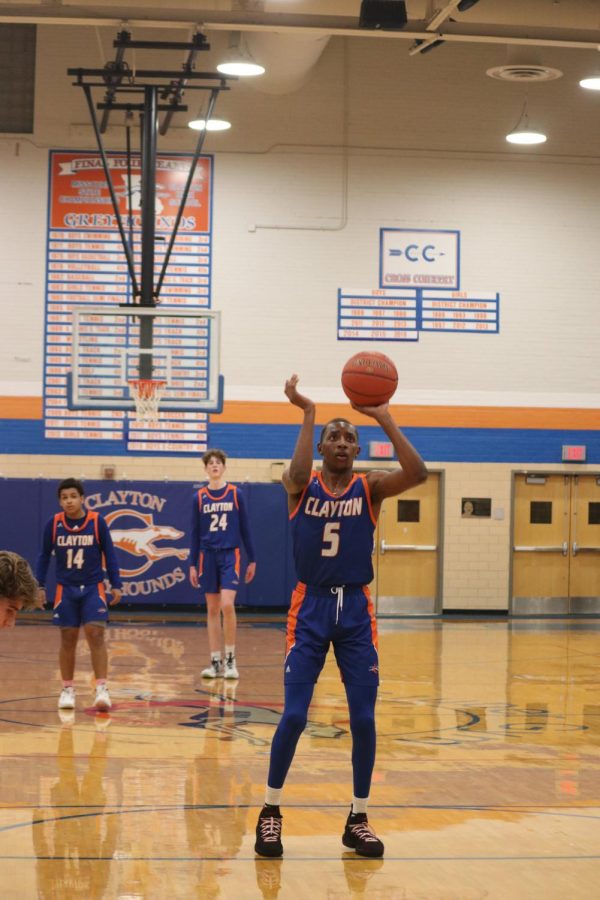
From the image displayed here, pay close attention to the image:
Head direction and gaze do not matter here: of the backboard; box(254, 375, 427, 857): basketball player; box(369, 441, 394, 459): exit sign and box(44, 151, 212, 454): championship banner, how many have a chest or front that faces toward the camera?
4

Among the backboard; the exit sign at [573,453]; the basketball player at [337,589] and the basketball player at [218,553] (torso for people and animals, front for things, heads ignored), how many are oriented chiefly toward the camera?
4

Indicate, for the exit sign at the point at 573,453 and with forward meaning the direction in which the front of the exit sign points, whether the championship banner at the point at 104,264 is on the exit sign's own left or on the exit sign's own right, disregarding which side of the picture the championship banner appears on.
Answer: on the exit sign's own right

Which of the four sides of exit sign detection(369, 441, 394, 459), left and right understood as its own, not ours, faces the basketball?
front

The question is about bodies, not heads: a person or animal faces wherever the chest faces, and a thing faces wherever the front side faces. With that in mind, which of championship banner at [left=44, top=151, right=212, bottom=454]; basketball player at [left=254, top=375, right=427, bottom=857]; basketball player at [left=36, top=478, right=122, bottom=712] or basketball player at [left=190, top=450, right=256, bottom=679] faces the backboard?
the championship banner

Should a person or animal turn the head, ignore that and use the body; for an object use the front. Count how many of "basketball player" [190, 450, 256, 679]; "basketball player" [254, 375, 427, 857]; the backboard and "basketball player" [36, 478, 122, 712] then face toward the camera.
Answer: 4

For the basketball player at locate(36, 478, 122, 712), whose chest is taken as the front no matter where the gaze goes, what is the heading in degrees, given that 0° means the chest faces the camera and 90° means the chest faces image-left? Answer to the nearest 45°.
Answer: approximately 0°

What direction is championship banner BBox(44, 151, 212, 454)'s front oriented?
toward the camera

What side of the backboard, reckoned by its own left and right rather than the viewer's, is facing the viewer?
front

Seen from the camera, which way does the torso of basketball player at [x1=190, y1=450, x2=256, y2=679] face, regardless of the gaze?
toward the camera

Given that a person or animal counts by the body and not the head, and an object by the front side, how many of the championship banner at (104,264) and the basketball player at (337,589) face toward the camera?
2
